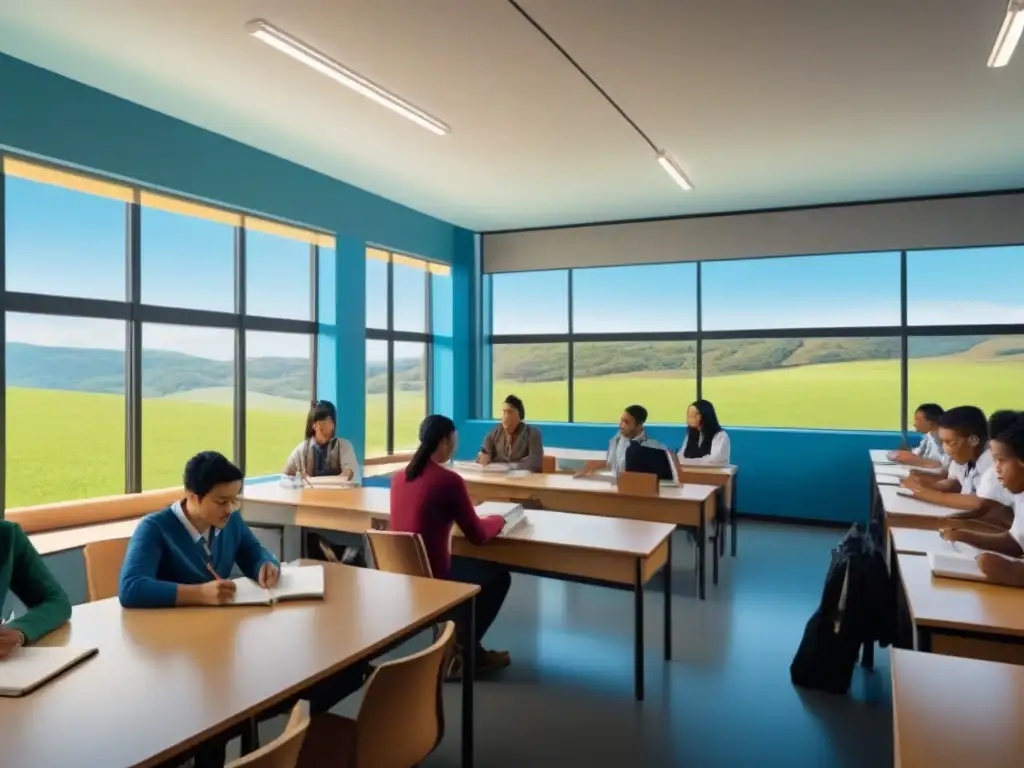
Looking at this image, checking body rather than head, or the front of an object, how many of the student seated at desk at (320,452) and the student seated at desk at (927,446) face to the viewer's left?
1

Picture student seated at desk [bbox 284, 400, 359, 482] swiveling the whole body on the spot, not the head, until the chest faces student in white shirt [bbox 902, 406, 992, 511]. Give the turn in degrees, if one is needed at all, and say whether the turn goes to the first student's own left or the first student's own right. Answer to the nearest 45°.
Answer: approximately 45° to the first student's own left

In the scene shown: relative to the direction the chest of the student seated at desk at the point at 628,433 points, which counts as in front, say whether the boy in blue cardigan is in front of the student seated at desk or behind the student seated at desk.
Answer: in front

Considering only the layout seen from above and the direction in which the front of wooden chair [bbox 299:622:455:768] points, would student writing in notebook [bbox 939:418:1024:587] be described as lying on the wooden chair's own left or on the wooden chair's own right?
on the wooden chair's own right

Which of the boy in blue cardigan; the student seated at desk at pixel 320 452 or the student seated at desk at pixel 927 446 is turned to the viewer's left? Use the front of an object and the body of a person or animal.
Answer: the student seated at desk at pixel 927 446

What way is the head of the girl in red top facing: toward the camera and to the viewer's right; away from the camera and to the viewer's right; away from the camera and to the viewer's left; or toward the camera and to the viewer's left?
away from the camera and to the viewer's right

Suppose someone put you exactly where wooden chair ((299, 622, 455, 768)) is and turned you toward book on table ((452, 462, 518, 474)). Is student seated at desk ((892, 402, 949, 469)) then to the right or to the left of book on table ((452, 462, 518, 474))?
right

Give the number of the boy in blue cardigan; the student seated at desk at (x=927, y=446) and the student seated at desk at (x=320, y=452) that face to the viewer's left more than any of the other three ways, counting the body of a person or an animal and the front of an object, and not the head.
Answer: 1

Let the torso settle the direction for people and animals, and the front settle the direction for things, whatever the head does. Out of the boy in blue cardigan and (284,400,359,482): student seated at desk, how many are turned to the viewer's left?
0

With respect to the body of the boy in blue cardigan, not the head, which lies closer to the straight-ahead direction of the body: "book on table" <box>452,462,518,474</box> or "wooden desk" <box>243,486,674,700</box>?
the wooden desk

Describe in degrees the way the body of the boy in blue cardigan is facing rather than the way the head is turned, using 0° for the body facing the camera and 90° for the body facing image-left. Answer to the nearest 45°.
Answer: approximately 315°

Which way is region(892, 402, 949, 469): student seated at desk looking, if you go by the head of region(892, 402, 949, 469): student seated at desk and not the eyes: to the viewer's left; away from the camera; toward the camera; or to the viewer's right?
to the viewer's left

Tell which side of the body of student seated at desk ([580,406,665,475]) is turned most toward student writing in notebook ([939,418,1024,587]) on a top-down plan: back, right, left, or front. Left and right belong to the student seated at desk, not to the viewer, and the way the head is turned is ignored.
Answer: left

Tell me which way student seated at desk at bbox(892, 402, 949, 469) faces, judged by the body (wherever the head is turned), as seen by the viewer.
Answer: to the viewer's left
